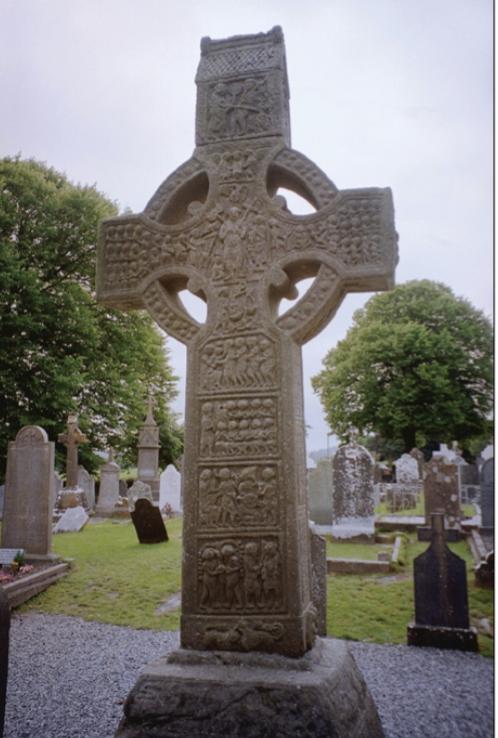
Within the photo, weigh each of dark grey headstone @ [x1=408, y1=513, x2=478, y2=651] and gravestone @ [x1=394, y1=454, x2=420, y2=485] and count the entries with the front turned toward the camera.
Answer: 2

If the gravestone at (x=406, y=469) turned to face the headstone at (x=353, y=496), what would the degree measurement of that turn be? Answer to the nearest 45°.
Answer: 0° — it already faces it
